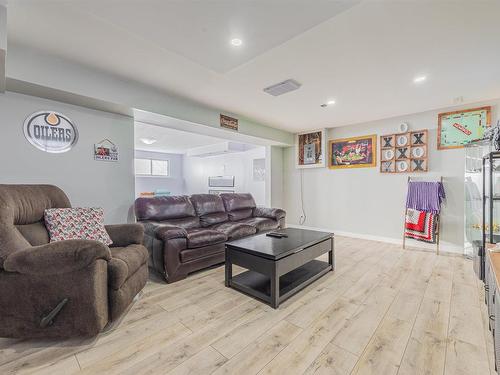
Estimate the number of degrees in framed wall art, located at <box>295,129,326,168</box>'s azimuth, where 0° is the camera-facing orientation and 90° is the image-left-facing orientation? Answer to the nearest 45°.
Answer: approximately 45°

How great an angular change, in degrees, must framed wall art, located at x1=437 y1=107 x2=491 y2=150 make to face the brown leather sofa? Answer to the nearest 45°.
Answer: approximately 45° to its right

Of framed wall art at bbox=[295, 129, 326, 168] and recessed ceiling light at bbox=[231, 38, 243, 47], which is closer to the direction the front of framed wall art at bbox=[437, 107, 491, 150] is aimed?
the recessed ceiling light

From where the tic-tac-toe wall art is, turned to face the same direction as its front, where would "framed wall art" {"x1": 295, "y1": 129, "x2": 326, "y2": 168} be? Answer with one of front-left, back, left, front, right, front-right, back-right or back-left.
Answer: right

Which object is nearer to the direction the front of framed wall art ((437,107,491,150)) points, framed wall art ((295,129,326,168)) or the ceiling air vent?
the ceiling air vent

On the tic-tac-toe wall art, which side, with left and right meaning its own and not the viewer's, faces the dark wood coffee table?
front

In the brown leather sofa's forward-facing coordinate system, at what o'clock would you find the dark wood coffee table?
The dark wood coffee table is roughly at 12 o'clock from the brown leather sofa.

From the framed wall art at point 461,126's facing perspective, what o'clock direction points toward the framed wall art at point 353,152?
the framed wall art at point 353,152 is roughly at 3 o'clock from the framed wall art at point 461,126.

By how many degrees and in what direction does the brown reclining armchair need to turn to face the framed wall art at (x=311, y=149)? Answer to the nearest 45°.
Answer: approximately 45° to its left

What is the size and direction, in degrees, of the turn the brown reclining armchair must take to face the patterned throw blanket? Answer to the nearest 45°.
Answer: approximately 45° to its left
